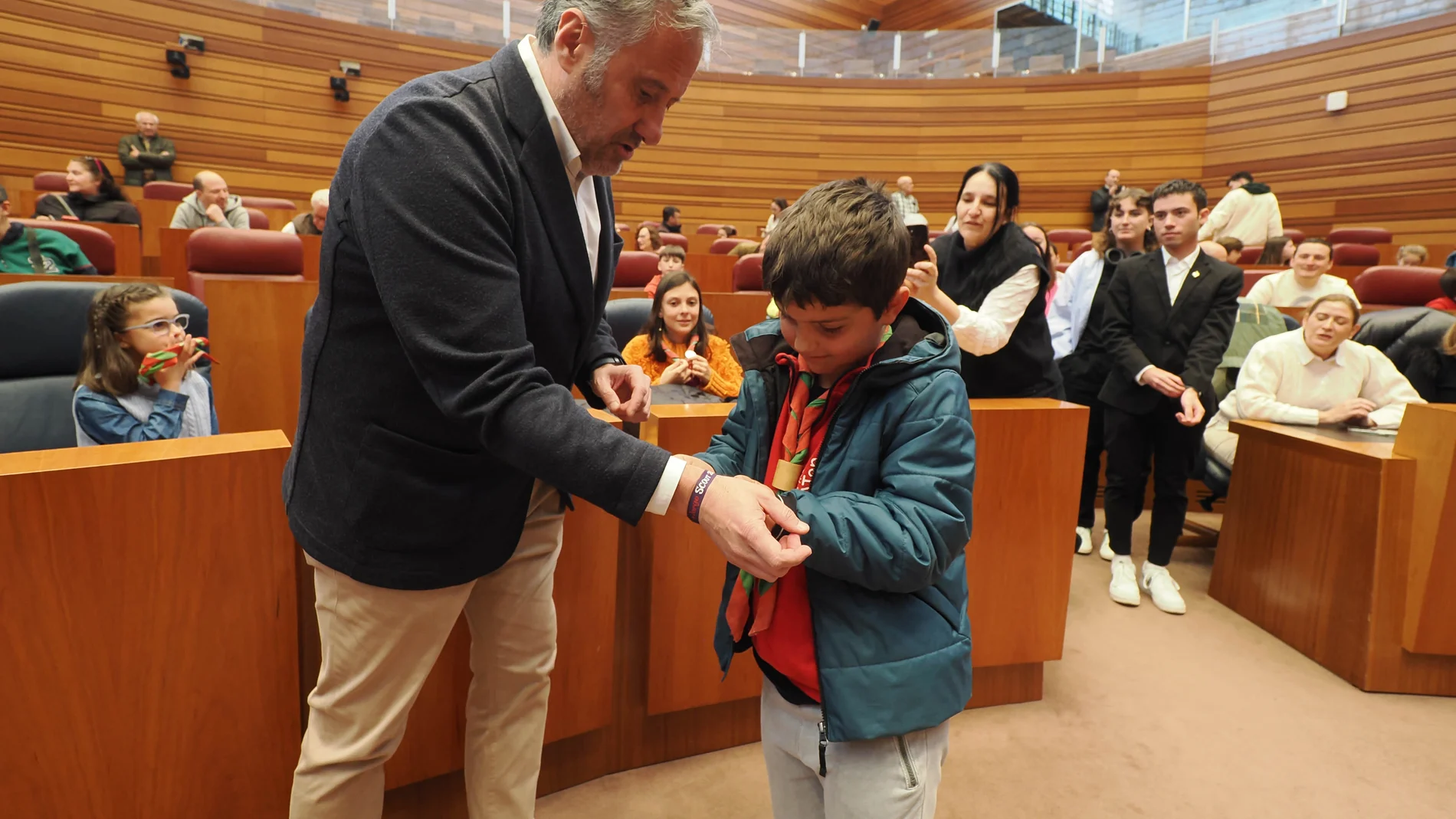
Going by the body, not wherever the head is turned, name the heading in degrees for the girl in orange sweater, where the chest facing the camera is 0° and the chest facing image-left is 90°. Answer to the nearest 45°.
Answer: approximately 0°

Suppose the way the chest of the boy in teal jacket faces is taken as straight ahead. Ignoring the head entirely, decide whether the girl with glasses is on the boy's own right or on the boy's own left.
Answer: on the boy's own right

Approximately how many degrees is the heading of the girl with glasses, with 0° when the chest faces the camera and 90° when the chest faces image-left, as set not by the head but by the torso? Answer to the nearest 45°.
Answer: approximately 315°

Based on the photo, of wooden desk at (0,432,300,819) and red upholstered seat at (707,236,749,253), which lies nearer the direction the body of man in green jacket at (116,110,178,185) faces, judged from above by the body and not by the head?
the wooden desk

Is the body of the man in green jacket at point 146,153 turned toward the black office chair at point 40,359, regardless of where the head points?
yes

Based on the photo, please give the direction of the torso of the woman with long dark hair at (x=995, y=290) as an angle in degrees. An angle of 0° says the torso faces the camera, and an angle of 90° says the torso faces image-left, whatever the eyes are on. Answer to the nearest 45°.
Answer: approximately 45°

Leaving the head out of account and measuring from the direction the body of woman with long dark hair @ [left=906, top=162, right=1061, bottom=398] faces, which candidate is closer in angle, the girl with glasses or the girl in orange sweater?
the girl with glasses

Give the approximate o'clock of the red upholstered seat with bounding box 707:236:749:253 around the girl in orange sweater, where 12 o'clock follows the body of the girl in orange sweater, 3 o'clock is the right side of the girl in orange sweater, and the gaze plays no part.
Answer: The red upholstered seat is roughly at 6 o'clock from the girl in orange sweater.

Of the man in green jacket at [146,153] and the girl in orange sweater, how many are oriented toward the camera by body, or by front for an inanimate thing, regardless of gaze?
2

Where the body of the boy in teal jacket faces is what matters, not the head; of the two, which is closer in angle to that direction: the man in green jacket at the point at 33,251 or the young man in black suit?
the man in green jacket
